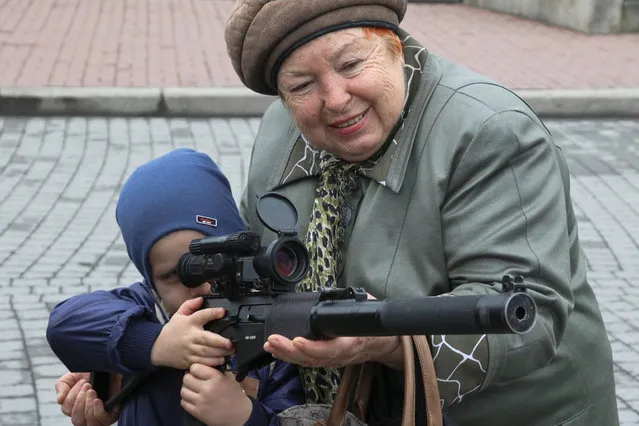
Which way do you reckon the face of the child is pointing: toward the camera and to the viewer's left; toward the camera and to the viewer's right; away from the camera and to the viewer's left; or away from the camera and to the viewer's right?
toward the camera and to the viewer's right

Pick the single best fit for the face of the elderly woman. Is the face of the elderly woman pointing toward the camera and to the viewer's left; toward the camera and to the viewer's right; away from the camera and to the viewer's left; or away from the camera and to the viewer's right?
toward the camera and to the viewer's left

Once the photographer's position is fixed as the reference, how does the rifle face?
facing the viewer and to the right of the viewer

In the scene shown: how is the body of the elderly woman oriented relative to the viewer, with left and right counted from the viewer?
facing the viewer and to the left of the viewer

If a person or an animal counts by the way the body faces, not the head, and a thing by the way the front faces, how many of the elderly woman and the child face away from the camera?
0

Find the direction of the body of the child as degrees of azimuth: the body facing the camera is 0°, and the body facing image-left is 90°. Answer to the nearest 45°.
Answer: approximately 315°
